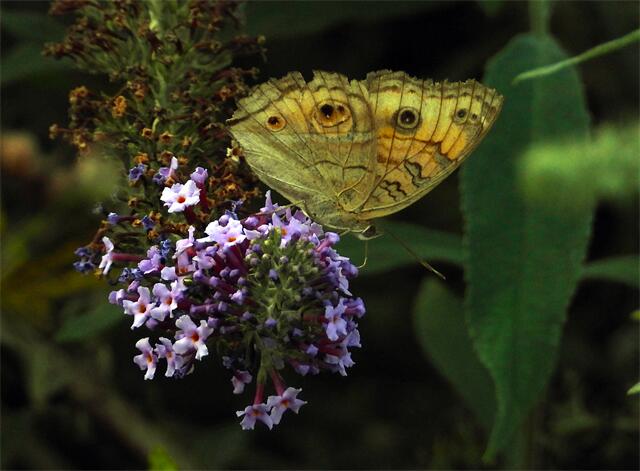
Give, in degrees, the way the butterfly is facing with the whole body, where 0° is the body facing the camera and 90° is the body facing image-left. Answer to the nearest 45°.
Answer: approximately 270°

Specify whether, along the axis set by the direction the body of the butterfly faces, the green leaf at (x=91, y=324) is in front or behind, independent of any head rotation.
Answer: behind

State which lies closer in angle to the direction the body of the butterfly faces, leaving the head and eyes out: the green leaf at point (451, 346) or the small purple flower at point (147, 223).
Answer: the green leaf

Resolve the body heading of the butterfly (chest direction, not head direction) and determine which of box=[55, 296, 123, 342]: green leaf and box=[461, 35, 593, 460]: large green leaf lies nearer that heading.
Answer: the large green leaf

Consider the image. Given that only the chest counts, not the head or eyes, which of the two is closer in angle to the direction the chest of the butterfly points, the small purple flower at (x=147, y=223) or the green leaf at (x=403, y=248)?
the green leaf

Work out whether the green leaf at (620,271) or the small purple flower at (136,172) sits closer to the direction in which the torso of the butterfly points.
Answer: the green leaf

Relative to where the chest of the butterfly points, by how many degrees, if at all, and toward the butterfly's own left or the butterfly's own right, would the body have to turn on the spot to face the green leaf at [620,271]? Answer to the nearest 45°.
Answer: approximately 45° to the butterfly's own left
